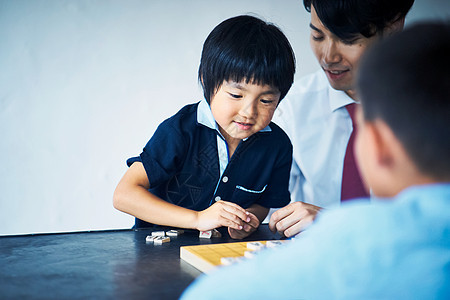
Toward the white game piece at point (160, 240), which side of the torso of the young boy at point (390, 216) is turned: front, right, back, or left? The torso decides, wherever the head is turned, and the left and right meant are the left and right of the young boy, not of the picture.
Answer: front

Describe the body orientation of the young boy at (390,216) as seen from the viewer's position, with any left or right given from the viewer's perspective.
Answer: facing away from the viewer and to the left of the viewer

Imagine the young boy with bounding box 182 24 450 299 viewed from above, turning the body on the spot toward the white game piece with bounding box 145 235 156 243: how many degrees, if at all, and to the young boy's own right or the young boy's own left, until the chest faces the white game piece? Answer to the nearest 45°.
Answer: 0° — they already face it

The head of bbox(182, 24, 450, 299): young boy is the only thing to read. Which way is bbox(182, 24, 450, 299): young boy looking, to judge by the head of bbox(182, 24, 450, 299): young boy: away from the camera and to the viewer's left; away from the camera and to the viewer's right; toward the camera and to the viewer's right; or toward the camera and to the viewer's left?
away from the camera and to the viewer's left

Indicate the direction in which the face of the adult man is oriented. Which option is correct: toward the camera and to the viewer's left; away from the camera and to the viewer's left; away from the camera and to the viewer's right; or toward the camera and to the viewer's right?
toward the camera and to the viewer's left

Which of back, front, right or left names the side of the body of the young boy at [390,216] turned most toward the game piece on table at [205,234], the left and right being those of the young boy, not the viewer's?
front

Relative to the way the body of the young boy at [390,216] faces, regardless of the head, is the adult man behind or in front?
in front

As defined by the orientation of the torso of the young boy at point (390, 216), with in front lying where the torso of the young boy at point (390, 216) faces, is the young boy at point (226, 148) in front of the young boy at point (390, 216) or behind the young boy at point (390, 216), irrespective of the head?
in front
